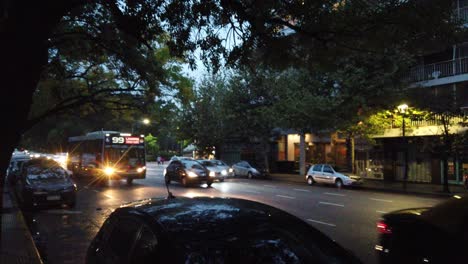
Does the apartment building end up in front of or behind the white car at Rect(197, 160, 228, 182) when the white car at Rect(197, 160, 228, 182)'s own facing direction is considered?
in front

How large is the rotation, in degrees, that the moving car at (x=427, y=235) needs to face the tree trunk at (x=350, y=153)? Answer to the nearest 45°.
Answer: approximately 90° to its left

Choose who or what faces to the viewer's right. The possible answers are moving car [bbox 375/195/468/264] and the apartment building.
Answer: the moving car

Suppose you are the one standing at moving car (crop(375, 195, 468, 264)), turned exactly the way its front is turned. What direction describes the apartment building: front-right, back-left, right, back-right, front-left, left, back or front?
left

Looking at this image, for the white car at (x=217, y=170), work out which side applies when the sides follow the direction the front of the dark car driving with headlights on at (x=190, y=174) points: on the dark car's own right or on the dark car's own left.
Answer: on the dark car's own left

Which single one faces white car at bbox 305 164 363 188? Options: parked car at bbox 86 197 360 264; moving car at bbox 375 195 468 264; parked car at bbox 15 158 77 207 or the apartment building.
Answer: the apartment building

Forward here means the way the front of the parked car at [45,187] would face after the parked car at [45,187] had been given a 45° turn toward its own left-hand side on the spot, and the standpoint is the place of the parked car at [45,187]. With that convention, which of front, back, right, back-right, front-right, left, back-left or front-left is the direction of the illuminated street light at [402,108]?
front-left

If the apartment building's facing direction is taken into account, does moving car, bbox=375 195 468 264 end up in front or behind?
in front

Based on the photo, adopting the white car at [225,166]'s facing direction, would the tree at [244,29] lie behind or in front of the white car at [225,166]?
in front

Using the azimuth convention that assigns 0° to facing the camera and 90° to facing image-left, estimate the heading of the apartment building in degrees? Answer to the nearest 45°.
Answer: approximately 45°

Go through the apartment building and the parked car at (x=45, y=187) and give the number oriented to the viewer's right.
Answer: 0

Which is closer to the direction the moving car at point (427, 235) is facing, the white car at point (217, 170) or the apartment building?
the apartment building

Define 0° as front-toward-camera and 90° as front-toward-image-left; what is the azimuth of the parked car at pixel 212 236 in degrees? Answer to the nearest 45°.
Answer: approximately 315°

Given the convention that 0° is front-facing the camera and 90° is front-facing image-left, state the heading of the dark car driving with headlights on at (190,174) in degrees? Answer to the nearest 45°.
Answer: approximately 315°
